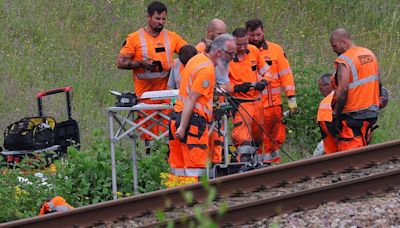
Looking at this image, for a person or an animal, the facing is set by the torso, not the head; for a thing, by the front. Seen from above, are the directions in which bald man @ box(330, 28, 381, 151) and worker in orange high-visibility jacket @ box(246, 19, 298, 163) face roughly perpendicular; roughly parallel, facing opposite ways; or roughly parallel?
roughly perpendicular

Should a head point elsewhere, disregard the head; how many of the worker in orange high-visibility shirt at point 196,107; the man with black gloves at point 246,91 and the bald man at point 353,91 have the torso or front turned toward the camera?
1

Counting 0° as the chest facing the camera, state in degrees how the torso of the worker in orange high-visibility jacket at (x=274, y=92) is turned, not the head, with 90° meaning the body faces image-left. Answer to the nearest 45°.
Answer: approximately 45°

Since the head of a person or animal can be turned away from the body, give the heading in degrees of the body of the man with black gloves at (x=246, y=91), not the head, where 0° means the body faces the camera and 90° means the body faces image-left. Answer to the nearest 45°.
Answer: approximately 0°

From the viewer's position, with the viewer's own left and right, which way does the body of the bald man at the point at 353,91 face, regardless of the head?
facing away from the viewer and to the left of the viewer

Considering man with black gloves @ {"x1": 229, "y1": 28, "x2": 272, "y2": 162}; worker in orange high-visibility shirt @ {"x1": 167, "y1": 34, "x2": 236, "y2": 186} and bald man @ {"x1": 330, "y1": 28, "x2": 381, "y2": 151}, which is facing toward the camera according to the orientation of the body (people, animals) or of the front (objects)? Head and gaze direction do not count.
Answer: the man with black gloves
